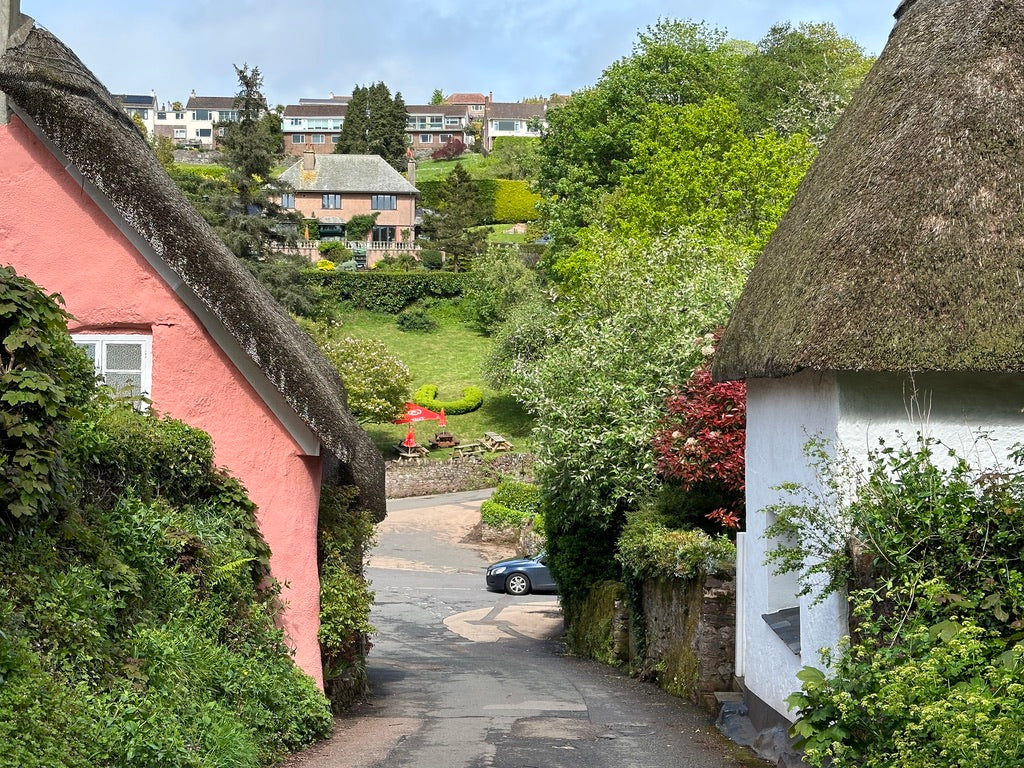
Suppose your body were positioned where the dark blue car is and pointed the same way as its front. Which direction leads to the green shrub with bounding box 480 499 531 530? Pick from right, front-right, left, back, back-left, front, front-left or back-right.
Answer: right

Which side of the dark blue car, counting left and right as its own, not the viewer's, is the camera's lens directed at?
left

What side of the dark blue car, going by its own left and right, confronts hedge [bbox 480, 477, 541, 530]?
right

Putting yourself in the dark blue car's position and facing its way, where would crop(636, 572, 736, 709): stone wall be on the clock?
The stone wall is roughly at 9 o'clock from the dark blue car.

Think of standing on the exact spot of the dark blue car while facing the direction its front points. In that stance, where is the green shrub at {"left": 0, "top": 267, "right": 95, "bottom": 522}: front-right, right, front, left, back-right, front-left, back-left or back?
left

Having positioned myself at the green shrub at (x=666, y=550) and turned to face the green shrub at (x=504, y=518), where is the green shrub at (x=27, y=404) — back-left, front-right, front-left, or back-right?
back-left
